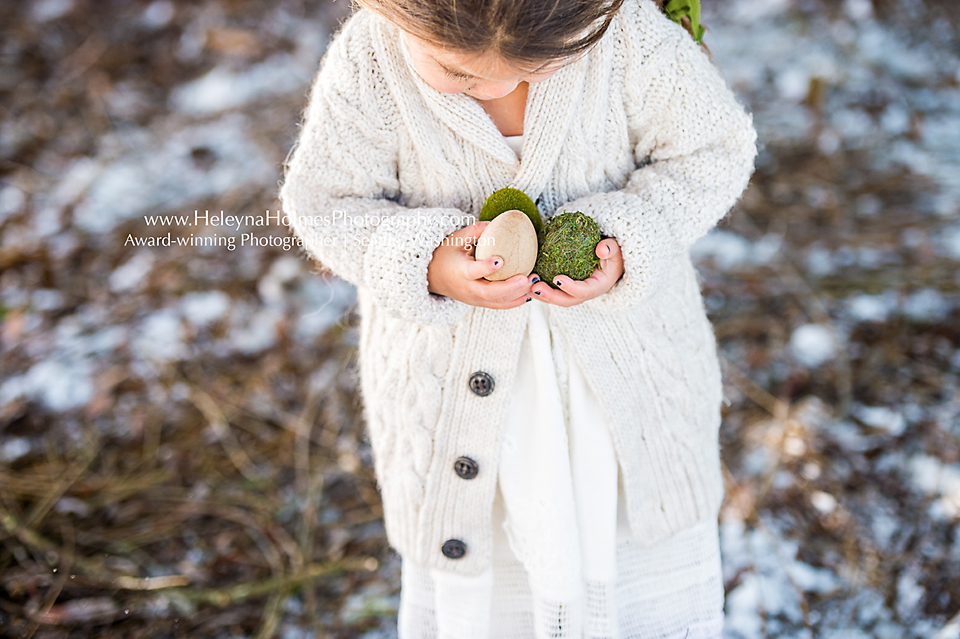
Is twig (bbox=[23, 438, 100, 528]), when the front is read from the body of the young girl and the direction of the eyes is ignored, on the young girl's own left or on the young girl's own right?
on the young girl's own right

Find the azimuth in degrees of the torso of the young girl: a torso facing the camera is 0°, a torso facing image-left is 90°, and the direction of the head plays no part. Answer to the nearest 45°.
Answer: approximately 0°
